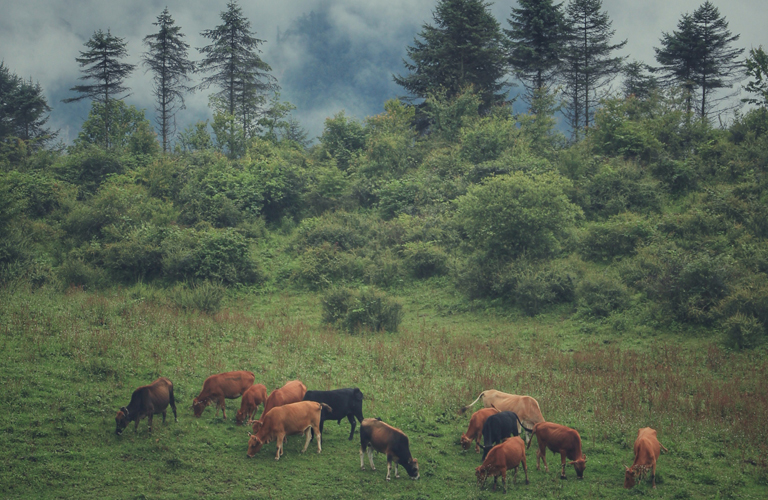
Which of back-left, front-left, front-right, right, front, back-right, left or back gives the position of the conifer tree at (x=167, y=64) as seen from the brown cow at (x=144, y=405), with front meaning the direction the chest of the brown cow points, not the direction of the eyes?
back-right

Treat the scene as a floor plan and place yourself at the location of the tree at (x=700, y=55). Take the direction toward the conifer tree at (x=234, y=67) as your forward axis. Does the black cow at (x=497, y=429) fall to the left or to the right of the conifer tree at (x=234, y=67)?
left

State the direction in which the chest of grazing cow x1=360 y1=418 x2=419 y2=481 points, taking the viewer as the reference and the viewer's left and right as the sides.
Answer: facing the viewer and to the right of the viewer

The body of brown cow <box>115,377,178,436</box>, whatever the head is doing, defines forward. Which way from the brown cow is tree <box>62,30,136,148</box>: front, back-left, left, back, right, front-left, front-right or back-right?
back-right

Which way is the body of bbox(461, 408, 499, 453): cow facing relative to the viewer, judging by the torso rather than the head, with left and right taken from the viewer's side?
facing the viewer and to the left of the viewer

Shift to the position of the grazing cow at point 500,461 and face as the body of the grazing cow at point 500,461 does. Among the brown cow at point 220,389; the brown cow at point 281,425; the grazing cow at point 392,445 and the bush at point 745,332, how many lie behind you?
1

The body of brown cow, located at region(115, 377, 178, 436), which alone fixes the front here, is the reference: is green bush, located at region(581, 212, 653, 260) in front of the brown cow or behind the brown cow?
behind

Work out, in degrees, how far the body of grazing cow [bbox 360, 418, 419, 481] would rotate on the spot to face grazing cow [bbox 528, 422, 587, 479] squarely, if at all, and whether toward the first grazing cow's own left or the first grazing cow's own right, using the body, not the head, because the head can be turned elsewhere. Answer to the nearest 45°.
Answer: approximately 45° to the first grazing cow's own left

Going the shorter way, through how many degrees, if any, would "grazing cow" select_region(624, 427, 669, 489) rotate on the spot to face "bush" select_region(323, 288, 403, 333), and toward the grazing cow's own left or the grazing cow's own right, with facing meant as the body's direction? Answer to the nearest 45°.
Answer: approximately 90° to the grazing cow's own right
